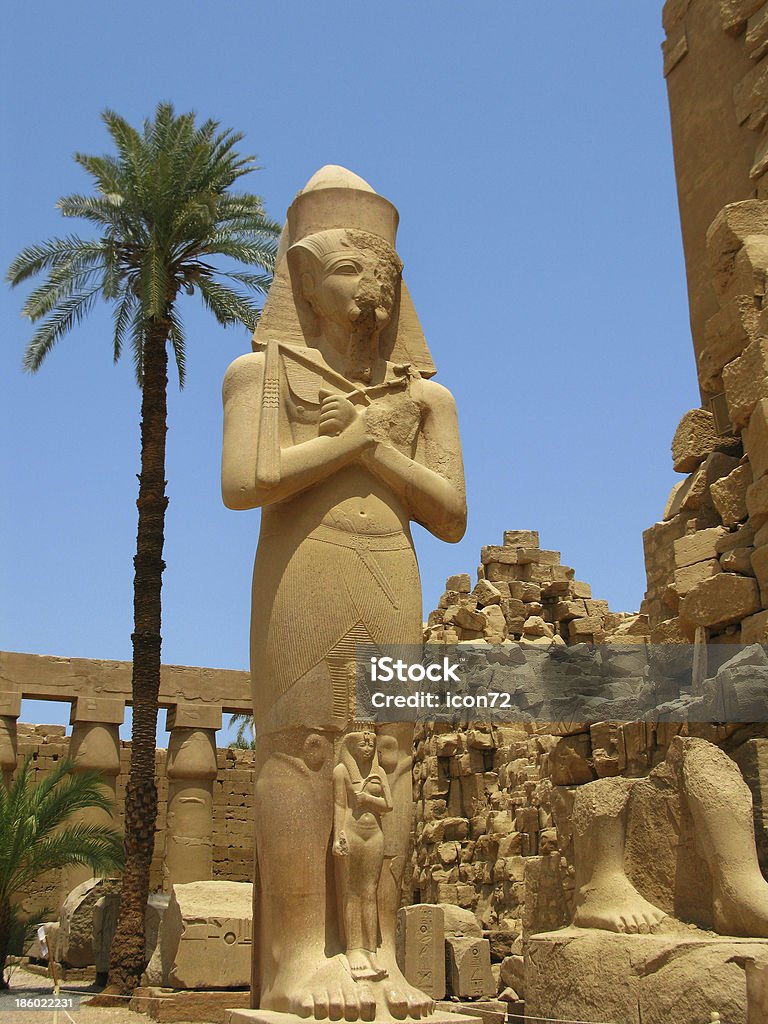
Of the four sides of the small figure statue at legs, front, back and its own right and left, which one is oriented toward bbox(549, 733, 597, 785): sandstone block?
left

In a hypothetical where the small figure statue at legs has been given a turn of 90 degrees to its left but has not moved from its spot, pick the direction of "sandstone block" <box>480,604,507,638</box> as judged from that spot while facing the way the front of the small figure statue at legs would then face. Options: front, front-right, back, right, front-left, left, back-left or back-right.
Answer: front-left

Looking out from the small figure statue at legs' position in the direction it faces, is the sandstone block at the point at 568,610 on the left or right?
on its left

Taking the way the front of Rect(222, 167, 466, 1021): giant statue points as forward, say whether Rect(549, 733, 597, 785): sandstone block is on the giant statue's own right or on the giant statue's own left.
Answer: on the giant statue's own left

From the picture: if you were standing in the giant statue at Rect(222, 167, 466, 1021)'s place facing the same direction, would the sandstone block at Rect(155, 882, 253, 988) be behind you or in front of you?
behind

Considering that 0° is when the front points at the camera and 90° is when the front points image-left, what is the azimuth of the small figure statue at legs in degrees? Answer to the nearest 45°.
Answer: approximately 315°

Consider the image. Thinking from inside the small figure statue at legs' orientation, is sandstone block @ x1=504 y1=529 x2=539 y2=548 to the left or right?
on its left

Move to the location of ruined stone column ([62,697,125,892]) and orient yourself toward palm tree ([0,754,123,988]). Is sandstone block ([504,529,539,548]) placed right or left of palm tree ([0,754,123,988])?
left

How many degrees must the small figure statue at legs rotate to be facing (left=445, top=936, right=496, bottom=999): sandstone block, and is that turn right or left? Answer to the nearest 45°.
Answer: approximately 135° to its left

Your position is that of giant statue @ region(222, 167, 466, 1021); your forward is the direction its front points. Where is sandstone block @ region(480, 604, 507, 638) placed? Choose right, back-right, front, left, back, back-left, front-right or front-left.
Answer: back-left

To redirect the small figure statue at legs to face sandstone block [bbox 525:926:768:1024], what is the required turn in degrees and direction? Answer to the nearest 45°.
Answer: approximately 45° to its left
